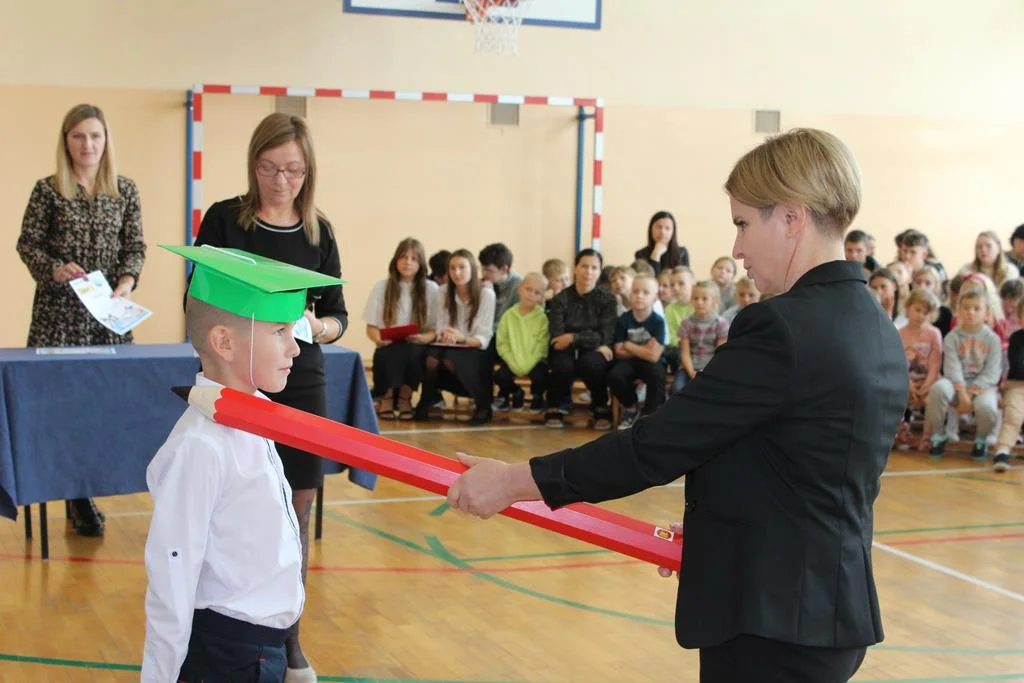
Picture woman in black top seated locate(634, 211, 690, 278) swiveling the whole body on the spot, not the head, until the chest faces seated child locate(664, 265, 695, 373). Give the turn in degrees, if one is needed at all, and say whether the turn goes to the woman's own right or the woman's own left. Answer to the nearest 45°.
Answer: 0° — they already face them

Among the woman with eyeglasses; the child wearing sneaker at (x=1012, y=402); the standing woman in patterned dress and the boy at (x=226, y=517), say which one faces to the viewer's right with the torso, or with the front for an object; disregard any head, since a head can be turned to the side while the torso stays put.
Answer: the boy

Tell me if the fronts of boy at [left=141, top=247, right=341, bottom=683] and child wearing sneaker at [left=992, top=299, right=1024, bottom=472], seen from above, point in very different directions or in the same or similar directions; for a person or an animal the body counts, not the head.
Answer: very different directions

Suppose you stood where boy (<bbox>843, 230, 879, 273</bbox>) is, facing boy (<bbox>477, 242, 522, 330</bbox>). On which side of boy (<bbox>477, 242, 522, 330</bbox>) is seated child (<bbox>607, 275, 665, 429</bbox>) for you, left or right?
left

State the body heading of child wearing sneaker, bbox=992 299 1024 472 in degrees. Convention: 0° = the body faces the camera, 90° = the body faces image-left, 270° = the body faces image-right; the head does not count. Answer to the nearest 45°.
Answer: approximately 45°

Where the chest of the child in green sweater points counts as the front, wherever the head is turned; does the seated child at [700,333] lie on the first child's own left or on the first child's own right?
on the first child's own left

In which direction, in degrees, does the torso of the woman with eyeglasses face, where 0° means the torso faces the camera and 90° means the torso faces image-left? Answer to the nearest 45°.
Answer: approximately 0°

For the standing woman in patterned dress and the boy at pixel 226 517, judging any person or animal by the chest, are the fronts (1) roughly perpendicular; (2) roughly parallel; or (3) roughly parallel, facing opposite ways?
roughly perpendicular

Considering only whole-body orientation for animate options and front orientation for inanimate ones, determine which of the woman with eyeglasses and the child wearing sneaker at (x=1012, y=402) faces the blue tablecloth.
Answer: the child wearing sneaker

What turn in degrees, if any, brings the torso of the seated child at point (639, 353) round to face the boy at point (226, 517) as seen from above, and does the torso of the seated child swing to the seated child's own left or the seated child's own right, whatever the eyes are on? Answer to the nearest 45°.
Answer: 0° — they already face them

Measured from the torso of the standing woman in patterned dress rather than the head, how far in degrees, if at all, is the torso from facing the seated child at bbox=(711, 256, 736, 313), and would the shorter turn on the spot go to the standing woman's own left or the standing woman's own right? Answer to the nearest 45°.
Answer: approximately 135° to the standing woman's own left

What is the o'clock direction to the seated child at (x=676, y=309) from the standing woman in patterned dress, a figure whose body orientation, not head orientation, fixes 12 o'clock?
The seated child is roughly at 8 o'clock from the standing woman in patterned dress.

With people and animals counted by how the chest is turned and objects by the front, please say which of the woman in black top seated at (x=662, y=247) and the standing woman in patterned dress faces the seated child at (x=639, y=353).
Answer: the woman in black top seated

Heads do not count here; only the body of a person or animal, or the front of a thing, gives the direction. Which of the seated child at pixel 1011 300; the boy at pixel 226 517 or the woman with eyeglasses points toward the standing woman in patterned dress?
the seated child
